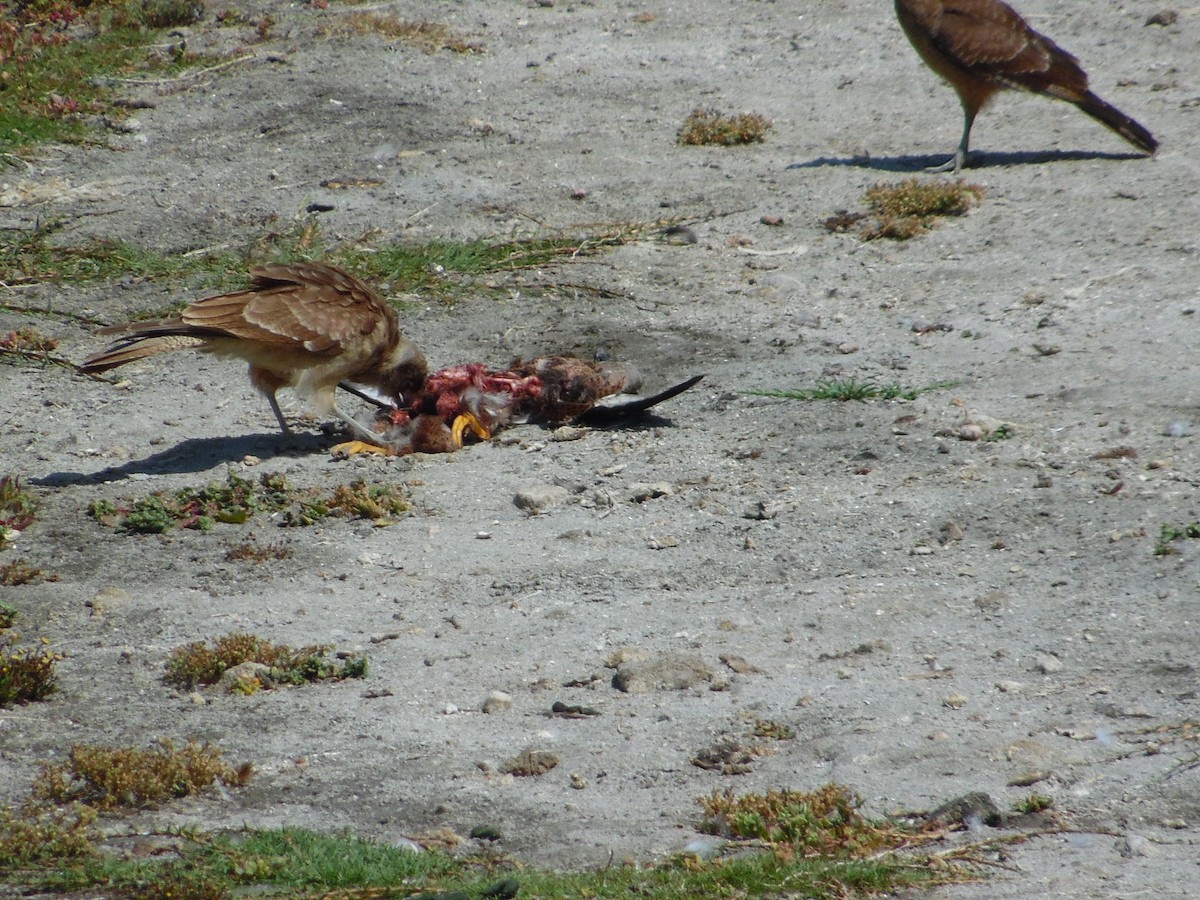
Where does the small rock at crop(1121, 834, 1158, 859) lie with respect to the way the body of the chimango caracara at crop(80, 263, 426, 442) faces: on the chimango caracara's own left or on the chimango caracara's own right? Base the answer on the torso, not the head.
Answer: on the chimango caracara's own right

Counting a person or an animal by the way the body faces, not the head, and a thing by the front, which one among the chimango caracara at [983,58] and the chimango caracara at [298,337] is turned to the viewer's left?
the chimango caracara at [983,58]

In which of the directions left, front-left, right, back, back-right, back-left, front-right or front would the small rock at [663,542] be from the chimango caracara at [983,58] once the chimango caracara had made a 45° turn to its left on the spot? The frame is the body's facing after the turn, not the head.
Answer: front-left

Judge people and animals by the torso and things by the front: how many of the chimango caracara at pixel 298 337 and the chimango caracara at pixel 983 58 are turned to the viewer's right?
1

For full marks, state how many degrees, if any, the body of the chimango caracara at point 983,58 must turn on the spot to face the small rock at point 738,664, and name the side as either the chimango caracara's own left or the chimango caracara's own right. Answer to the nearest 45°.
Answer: approximately 90° to the chimango caracara's own left

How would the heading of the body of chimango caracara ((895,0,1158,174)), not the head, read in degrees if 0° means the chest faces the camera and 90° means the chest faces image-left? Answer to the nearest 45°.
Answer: approximately 90°

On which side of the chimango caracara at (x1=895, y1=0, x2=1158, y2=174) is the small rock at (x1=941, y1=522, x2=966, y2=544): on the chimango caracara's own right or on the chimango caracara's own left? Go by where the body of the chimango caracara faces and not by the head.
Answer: on the chimango caracara's own left

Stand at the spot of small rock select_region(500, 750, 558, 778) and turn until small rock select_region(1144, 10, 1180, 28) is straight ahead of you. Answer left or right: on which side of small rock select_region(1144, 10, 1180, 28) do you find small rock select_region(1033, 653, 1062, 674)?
right

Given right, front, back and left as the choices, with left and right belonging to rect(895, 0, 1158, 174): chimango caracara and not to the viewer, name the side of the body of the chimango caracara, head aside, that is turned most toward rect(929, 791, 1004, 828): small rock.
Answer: left

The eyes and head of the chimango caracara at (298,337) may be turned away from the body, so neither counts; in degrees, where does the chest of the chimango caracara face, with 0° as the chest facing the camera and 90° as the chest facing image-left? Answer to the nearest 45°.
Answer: approximately 270°

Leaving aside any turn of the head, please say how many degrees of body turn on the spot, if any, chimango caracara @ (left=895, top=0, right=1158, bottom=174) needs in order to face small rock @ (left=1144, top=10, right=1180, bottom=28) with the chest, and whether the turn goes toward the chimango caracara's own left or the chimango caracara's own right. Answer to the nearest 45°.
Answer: approximately 135° to the chimango caracara's own right
